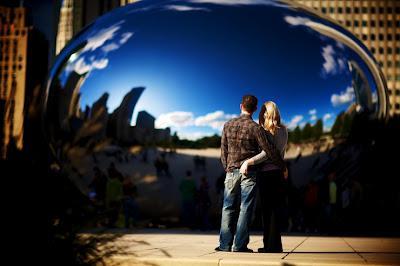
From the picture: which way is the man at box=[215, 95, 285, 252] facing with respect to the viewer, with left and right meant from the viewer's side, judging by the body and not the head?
facing away from the viewer

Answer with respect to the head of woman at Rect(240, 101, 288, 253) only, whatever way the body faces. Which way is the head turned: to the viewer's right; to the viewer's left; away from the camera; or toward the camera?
away from the camera

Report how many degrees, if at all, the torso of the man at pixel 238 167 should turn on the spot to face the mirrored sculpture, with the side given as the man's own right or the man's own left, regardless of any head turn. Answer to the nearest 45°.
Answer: approximately 45° to the man's own left
